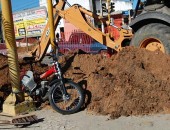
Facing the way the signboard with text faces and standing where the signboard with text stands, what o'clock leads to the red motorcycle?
The red motorcycle is roughly at 12 o'clock from the signboard with text.

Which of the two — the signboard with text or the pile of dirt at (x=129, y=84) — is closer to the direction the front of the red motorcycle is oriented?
the pile of dirt

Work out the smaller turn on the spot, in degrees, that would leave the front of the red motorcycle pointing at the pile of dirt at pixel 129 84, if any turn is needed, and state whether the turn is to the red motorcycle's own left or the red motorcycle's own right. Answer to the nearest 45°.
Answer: approximately 45° to the red motorcycle's own left

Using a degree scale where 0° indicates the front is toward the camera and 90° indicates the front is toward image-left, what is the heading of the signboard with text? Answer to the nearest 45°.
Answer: approximately 0°

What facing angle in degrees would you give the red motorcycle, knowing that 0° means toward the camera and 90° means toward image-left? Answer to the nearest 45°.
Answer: approximately 315°

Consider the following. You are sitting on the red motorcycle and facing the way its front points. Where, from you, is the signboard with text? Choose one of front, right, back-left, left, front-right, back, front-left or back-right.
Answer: back-left
